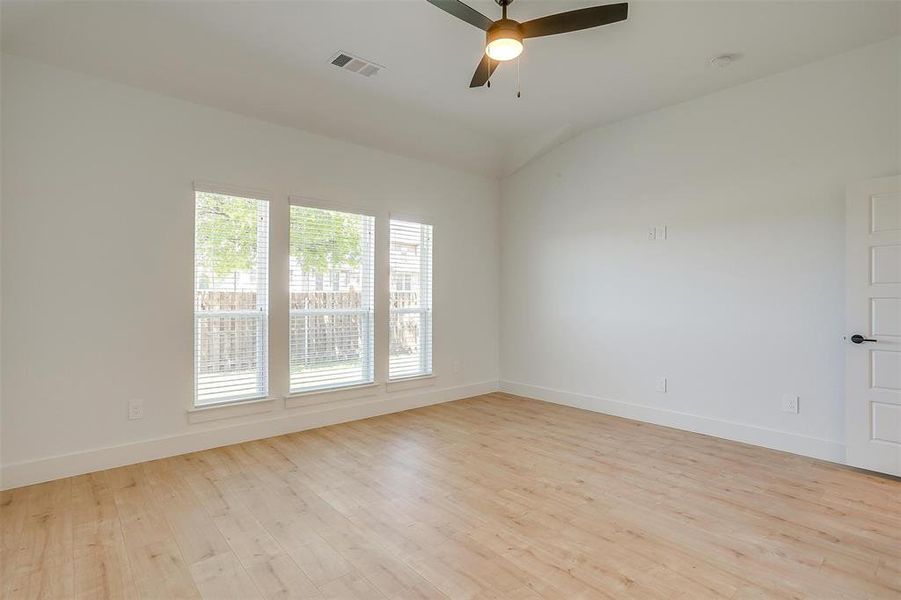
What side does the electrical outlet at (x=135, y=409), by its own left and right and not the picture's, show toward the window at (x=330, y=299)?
left

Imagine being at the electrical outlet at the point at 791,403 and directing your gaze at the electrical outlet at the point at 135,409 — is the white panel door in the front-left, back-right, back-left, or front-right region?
back-left

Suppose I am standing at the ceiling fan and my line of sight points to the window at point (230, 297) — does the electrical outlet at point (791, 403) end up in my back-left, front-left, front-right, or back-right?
back-right

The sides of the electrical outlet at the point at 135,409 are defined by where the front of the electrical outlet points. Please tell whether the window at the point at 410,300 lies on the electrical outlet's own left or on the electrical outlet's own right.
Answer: on the electrical outlet's own left

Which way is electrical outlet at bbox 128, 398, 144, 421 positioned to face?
toward the camera

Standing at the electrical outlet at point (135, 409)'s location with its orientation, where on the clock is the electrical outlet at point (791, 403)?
the electrical outlet at point (791, 403) is roughly at 10 o'clock from the electrical outlet at point (135, 409).
